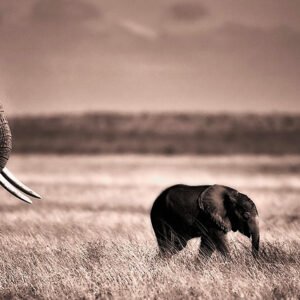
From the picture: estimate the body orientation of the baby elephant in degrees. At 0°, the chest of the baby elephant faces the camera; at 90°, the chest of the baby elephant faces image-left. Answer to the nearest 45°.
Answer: approximately 270°
